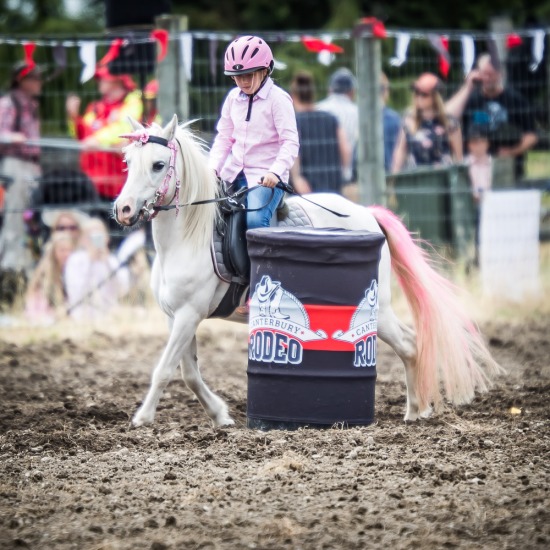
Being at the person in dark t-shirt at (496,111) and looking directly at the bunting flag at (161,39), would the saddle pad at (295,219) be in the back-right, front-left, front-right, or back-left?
front-left

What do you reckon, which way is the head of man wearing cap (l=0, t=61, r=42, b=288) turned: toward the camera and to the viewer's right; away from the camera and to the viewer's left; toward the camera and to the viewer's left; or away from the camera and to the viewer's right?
toward the camera and to the viewer's right

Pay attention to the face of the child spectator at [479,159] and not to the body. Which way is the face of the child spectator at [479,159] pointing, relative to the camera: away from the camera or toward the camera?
toward the camera

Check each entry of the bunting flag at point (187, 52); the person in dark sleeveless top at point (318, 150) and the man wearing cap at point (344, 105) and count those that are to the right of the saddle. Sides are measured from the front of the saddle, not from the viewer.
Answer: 3

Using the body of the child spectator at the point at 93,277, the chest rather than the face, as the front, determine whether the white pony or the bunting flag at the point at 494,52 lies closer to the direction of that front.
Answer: the white pony

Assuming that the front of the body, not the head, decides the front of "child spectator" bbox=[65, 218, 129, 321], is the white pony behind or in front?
in front

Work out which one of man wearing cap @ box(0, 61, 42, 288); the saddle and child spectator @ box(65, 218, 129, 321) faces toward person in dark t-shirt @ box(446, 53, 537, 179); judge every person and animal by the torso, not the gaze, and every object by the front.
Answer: the man wearing cap

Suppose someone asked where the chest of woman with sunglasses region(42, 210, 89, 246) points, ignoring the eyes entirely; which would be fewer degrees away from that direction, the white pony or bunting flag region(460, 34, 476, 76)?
the white pony

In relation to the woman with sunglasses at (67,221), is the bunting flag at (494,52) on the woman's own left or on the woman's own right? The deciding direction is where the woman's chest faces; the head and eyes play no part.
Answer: on the woman's own left

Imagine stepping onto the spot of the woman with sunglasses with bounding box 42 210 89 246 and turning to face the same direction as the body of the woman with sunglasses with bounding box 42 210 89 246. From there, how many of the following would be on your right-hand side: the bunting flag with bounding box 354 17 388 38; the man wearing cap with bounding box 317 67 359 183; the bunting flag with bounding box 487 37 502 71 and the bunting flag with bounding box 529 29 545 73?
0

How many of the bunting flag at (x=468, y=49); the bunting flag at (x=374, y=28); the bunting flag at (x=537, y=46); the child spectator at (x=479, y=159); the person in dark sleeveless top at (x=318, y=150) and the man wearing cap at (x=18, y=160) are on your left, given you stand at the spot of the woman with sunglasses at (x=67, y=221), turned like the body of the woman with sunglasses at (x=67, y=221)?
5

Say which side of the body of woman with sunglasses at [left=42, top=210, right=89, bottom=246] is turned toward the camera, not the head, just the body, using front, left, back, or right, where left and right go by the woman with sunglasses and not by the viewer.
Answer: front

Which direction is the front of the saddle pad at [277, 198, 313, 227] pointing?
to the viewer's left

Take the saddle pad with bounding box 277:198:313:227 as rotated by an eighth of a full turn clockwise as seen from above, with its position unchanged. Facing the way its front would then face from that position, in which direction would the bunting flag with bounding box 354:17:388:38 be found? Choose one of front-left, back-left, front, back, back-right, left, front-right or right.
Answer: front-right

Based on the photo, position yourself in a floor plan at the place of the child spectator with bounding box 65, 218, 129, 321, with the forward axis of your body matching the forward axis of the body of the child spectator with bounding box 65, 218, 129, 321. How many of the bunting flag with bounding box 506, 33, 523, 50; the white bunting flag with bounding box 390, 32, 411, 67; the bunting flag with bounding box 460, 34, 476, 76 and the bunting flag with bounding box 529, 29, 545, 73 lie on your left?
4

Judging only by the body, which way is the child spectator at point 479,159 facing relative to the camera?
toward the camera
